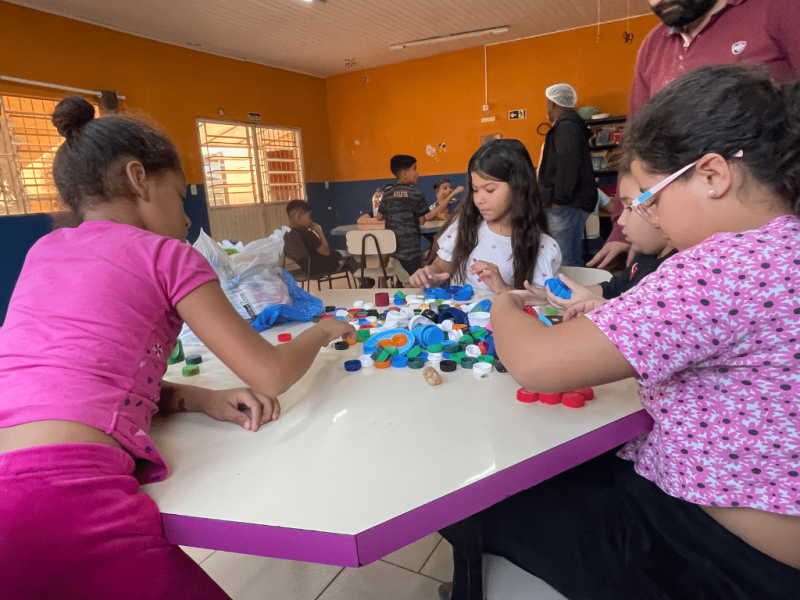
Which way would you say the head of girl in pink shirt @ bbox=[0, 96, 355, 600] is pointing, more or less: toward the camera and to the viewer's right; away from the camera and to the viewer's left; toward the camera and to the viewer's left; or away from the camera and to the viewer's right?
away from the camera and to the viewer's right

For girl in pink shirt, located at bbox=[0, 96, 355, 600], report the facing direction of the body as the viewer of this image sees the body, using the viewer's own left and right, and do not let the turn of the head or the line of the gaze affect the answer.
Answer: facing away from the viewer and to the right of the viewer

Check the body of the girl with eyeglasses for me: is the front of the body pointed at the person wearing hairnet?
no

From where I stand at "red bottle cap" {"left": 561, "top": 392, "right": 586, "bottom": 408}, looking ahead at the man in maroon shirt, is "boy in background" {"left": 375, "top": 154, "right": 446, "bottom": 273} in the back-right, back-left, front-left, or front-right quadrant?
front-left

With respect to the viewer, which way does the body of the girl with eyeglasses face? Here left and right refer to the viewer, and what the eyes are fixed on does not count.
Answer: facing to the left of the viewer

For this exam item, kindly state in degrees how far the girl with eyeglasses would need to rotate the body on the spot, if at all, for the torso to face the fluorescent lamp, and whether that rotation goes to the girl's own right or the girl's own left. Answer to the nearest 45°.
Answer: approximately 90° to the girl's own right

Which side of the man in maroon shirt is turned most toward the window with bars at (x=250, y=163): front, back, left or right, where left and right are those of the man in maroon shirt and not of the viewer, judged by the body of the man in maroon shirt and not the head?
right

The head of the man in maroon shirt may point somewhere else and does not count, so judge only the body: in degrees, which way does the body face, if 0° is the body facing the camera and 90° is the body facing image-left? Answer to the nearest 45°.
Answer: approximately 45°

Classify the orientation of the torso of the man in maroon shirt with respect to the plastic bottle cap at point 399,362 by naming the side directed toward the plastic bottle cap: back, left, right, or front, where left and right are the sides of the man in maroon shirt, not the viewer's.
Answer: front

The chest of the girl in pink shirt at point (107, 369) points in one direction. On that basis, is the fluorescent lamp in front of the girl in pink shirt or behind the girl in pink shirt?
in front
